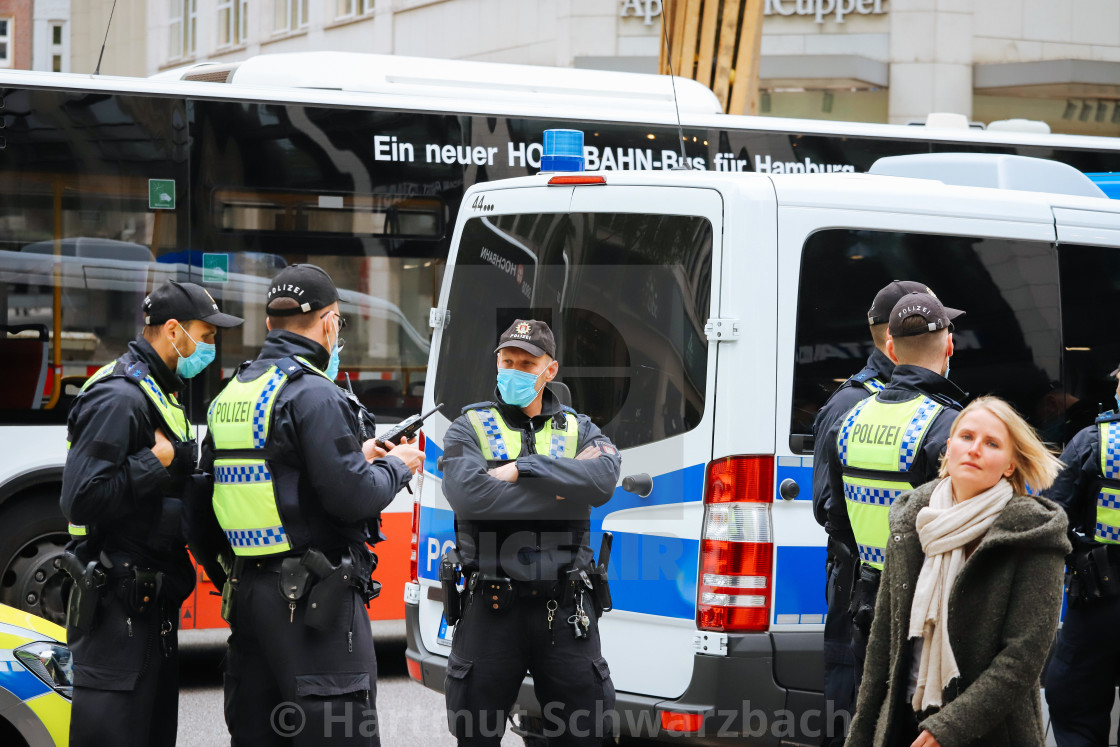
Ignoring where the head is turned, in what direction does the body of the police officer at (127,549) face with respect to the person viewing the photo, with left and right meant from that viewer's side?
facing to the right of the viewer

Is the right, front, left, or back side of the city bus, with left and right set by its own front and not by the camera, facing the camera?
left

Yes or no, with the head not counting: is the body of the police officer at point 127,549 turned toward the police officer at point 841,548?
yes

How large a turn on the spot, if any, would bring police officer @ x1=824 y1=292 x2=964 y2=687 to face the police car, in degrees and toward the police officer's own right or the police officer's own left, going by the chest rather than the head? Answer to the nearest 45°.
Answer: approximately 135° to the police officer's own left

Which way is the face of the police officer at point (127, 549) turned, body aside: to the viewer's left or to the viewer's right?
to the viewer's right

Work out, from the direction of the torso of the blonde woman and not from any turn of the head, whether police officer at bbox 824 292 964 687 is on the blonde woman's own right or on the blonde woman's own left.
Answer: on the blonde woman's own right

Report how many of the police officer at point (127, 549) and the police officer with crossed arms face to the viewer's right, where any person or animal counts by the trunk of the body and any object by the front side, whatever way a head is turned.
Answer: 1

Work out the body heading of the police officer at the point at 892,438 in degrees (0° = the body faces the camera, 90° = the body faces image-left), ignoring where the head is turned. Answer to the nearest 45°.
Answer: approximately 225°

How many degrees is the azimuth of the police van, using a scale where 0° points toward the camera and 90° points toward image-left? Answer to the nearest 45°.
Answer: approximately 225°
